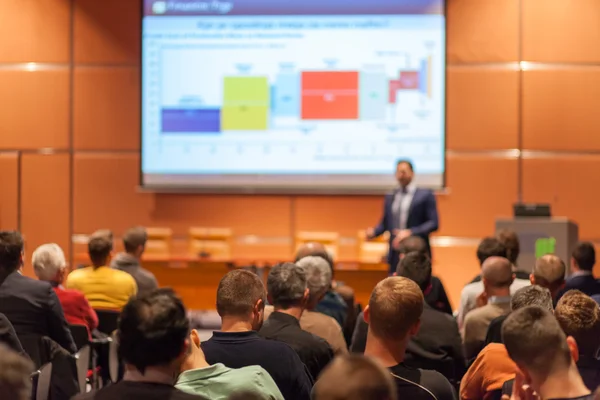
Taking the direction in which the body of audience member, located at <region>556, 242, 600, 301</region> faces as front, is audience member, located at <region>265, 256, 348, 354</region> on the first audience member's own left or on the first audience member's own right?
on the first audience member's own left

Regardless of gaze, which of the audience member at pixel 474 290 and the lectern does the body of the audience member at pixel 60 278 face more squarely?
the lectern

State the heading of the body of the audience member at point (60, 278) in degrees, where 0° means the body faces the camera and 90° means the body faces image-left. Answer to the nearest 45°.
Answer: approximately 225°

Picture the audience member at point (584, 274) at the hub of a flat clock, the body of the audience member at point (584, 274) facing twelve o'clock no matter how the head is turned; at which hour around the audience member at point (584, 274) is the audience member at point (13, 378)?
the audience member at point (13, 378) is roughly at 8 o'clock from the audience member at point (584, 274).

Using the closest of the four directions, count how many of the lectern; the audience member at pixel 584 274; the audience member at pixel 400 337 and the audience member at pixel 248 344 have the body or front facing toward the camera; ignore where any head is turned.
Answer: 1

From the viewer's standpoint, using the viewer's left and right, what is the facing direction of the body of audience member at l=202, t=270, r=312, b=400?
facing away from the viewer

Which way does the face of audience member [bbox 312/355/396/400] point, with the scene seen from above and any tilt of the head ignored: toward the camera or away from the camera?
away from the camera

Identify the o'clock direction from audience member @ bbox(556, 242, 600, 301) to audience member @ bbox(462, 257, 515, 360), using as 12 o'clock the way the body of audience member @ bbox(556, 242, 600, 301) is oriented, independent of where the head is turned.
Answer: audience member @ bbox(462, 257, 515, 360) is roughly at 8 o'clock from audience member @ bbox(556, 242, 600, 301).

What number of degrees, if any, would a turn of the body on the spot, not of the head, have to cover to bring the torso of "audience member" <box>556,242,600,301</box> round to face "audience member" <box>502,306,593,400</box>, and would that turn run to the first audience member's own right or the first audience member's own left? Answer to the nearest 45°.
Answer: approximately 135° to the first audience member's own left

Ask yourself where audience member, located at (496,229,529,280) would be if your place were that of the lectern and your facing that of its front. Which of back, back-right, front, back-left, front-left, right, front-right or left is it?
front

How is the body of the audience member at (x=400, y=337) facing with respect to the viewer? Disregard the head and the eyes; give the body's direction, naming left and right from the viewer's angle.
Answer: facing away from the viewer

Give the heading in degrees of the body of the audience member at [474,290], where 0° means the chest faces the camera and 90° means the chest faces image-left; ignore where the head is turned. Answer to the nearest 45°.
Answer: approximately 180°

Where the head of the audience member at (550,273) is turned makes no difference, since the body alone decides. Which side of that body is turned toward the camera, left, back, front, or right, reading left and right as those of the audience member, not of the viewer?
back
